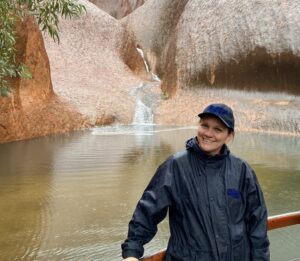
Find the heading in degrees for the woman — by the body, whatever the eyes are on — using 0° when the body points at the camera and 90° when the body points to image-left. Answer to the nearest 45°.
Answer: approximately 0°
